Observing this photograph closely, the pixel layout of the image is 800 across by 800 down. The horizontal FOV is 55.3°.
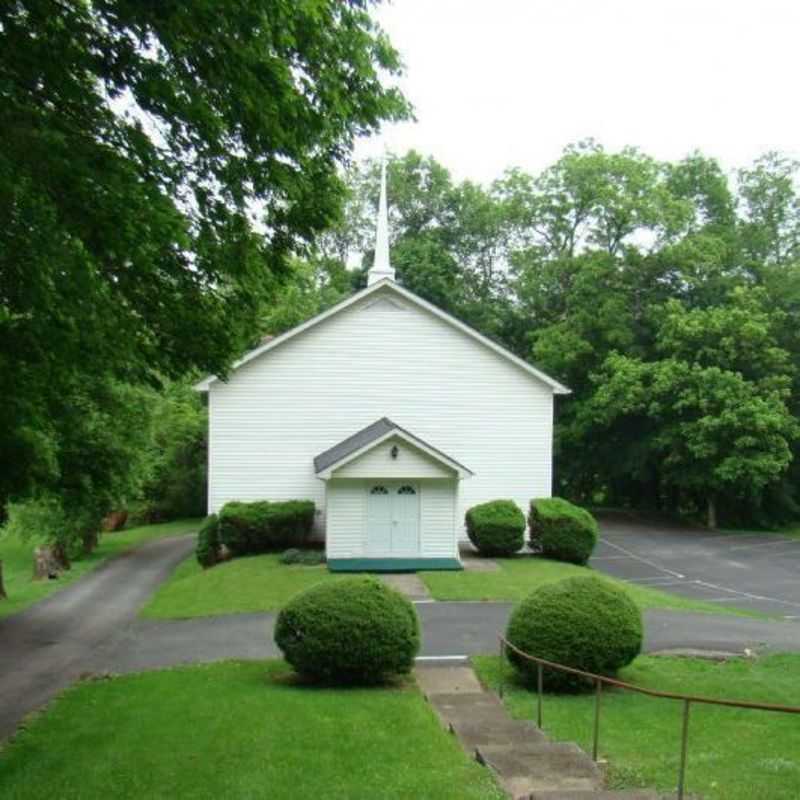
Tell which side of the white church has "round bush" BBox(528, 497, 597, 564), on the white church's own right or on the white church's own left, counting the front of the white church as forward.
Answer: on the white church's own left

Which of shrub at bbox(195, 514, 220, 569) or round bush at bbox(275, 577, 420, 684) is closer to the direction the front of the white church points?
the round bush

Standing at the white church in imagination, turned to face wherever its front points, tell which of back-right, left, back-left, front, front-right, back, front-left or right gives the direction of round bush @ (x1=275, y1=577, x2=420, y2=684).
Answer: front

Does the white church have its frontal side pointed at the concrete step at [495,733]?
yes

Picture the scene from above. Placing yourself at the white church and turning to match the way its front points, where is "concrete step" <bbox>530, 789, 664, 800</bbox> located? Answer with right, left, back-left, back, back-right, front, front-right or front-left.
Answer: front

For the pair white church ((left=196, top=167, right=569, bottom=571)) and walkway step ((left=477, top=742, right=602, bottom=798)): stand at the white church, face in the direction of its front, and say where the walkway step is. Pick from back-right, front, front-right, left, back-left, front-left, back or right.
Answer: front

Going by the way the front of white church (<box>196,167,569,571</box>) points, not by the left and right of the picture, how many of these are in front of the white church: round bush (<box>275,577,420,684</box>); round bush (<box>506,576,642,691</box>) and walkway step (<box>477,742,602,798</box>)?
3

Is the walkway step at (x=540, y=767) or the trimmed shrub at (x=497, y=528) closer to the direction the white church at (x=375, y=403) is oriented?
the walkway step

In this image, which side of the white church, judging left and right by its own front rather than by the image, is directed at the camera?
front

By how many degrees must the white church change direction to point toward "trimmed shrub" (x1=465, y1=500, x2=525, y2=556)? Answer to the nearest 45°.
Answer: approximately 45° to its left

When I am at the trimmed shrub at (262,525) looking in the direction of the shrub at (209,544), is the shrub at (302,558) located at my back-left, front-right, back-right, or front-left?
back-left

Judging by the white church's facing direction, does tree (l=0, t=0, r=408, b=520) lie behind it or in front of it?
in front

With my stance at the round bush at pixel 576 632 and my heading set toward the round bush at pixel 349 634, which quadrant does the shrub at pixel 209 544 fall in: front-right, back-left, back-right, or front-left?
front-right

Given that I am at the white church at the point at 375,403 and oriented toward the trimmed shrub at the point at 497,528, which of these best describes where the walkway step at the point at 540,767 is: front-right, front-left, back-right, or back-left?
front-right

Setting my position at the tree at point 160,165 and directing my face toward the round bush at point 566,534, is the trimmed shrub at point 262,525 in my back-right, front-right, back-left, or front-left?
front-left
